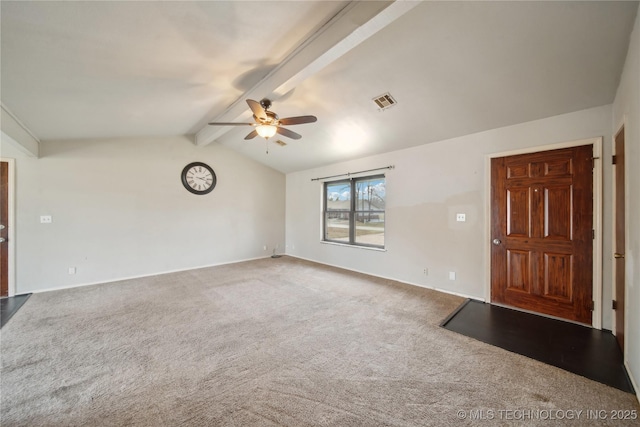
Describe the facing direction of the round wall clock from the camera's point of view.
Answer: facing the viewer

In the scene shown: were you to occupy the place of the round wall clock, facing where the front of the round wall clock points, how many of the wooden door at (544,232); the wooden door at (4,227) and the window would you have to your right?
1

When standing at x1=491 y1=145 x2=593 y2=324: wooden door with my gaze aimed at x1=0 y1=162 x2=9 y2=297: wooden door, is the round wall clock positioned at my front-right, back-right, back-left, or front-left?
front-right

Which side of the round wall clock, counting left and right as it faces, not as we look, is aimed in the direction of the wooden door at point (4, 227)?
right

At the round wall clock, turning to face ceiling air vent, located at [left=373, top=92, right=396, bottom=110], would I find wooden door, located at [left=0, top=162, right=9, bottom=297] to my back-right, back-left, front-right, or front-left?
back-right

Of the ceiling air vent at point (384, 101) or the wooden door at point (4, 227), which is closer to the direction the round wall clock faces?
the ceiling air vent

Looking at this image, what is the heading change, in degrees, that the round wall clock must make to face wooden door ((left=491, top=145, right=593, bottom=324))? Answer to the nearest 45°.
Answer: approximately 45° to its left

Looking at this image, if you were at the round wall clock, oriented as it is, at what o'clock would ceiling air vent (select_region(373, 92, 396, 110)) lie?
The ceiling air vent is roughly at 11 o'clock from the round wall clock.

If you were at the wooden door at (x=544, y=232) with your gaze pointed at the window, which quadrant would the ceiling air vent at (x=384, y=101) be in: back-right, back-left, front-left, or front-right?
front-left

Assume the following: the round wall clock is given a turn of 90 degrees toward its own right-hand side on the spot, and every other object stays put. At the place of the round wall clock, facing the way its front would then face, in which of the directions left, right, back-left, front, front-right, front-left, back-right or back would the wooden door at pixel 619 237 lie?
back-left
